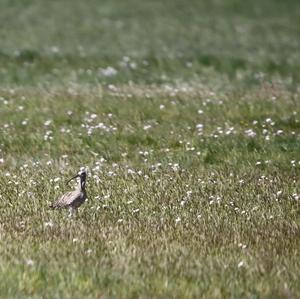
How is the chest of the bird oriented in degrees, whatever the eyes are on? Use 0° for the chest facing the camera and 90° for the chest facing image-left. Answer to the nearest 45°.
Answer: approximately 270°
